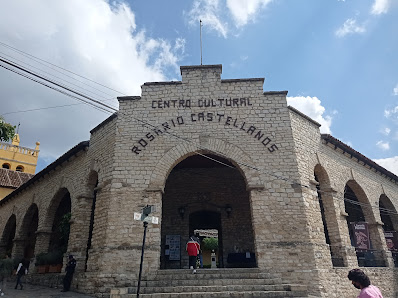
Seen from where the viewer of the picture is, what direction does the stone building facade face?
facing the viewer

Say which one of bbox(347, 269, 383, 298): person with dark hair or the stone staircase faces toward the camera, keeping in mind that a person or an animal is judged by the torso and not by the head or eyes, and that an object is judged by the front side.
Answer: the stone staircase

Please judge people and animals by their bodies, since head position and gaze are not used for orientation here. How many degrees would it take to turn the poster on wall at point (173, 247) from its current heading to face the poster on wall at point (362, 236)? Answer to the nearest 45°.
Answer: approximately 90° to its left

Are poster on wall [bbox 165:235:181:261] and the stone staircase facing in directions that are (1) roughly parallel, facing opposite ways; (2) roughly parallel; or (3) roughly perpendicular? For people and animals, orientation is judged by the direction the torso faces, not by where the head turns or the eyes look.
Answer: roughly parallel

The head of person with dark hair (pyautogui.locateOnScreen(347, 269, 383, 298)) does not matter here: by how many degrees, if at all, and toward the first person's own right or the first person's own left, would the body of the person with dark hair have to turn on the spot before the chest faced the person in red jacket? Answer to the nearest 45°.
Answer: approximately 45° to the first person's own right

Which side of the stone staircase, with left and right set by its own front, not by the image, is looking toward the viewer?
front

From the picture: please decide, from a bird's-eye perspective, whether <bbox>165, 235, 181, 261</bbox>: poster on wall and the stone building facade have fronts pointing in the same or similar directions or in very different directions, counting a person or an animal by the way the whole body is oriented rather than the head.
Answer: same or similar directions

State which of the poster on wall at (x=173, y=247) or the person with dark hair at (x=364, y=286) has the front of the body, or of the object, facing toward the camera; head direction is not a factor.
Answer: the poster on wall

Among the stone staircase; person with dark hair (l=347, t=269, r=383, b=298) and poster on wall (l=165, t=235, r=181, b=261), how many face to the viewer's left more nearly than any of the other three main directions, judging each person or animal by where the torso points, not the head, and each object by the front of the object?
1

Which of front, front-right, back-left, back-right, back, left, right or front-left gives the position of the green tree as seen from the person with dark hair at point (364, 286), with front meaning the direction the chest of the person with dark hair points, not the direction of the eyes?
front

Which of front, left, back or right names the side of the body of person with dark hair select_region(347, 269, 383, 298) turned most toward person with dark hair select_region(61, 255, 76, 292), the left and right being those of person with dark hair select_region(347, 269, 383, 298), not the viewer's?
front

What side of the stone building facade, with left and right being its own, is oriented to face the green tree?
right

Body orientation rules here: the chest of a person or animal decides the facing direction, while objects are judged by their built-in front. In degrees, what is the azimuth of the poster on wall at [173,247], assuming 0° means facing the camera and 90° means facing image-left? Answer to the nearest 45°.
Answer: approximately 0°

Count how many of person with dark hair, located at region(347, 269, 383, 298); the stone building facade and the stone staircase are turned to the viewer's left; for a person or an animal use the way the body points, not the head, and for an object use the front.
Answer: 1

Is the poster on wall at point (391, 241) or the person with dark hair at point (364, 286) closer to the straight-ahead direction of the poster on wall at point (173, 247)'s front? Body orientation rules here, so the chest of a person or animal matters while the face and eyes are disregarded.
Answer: the person with dark hair

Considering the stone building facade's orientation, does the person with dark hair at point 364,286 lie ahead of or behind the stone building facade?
ahead

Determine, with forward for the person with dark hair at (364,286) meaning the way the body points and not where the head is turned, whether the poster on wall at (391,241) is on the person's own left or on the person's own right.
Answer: on the person's own right

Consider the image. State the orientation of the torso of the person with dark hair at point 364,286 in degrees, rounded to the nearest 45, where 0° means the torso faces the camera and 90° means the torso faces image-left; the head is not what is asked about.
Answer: approximately 90°
